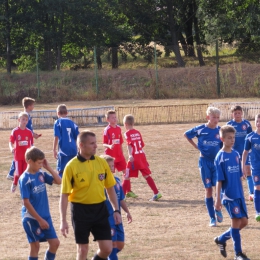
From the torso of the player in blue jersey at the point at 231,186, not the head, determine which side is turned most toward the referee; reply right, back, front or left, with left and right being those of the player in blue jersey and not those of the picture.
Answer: right

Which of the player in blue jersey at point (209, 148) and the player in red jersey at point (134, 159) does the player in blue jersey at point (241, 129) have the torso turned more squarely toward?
the player in blue jersey

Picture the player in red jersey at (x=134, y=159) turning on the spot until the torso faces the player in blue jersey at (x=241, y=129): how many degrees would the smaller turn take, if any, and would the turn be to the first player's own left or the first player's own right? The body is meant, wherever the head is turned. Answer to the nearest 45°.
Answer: approximately 135° to the first player's own right

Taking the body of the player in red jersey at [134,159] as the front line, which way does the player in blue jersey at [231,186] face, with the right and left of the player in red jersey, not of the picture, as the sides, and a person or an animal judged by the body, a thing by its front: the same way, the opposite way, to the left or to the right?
the opposite way

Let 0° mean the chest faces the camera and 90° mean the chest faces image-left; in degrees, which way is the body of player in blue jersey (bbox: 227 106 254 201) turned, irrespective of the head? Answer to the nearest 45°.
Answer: approximately 0°
